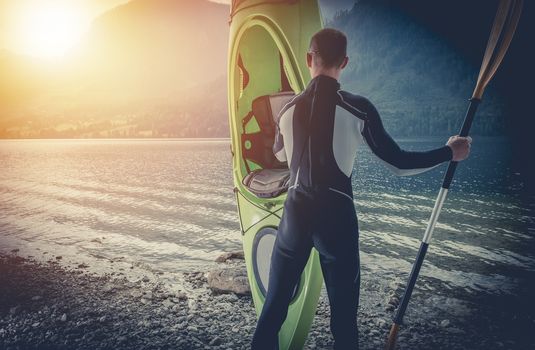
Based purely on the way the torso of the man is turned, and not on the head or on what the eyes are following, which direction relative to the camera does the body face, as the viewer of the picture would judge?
away from the camera
